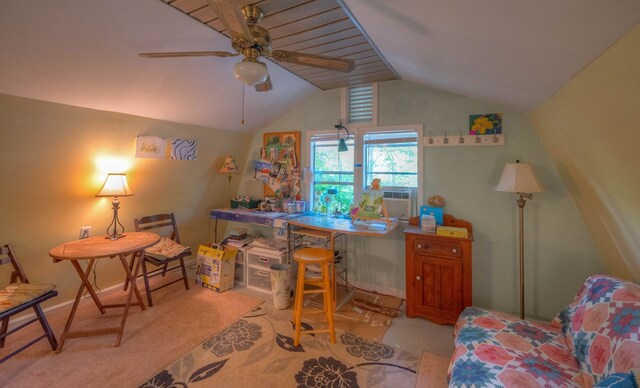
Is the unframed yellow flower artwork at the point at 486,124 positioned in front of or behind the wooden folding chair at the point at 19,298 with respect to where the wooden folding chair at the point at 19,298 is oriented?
in front

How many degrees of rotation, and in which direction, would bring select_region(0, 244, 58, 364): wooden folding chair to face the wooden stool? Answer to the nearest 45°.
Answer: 0° — it already faces it

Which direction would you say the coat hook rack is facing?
toward the camera

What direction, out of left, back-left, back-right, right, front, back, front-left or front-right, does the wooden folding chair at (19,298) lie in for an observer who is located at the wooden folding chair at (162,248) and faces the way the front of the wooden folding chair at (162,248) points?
right

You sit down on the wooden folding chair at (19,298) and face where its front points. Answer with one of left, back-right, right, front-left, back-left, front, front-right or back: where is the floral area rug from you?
front

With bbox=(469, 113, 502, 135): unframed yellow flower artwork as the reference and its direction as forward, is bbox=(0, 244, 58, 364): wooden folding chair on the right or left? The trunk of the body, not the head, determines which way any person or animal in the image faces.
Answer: on its right

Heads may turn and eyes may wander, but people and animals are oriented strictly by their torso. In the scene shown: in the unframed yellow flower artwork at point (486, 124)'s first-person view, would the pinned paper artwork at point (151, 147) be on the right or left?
on its right

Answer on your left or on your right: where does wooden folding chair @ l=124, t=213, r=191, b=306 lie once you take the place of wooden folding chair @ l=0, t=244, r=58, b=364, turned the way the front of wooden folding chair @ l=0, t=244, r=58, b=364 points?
on your left

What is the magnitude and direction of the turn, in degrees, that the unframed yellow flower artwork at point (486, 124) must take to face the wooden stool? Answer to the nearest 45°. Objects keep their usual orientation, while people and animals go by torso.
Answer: approximately 45° to its right

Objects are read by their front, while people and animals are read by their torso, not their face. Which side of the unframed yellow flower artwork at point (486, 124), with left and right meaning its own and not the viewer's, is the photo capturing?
front

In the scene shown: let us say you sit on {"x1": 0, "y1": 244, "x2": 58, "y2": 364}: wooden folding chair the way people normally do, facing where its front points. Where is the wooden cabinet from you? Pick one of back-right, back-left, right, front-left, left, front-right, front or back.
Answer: front

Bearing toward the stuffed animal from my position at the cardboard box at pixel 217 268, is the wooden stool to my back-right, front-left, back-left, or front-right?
front-right
